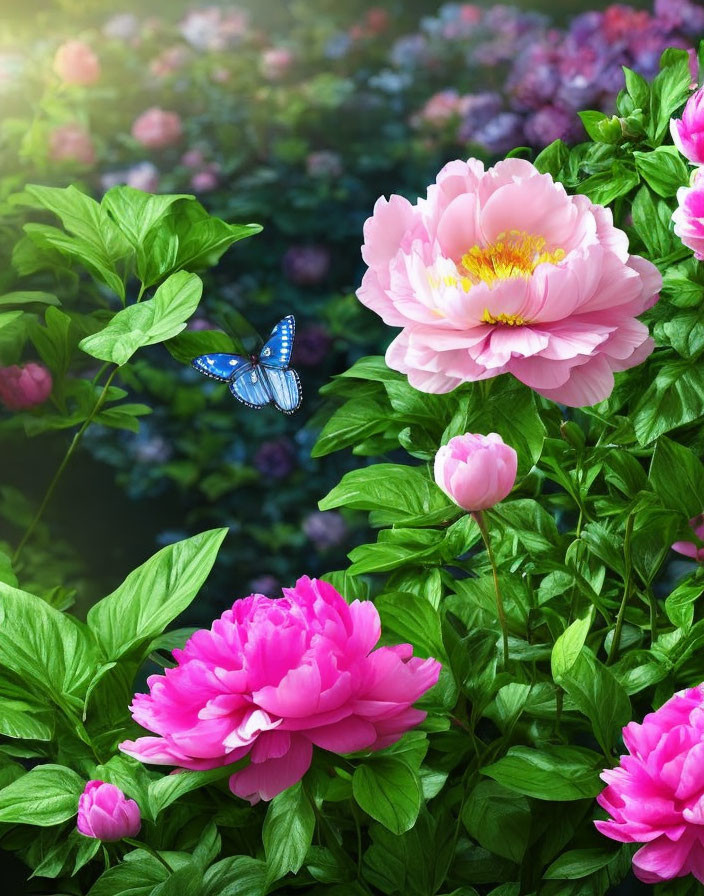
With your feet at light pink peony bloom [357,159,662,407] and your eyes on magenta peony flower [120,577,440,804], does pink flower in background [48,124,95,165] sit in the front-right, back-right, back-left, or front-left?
back-right

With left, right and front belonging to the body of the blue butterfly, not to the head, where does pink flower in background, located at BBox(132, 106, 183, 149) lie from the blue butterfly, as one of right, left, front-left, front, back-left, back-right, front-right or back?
front-right

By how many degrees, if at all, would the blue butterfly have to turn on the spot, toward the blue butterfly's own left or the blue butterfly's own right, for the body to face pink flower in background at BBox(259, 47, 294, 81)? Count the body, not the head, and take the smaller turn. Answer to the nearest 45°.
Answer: approximately 45° to the blue butterfly's own right

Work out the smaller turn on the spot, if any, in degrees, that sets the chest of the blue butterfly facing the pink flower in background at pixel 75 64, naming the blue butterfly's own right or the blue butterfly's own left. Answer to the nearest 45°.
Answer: approximately 45° to the blue butterfly's own right

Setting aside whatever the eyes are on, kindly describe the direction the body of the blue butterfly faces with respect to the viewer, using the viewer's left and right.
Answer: facing away from the viewer and to the left of the viewer
